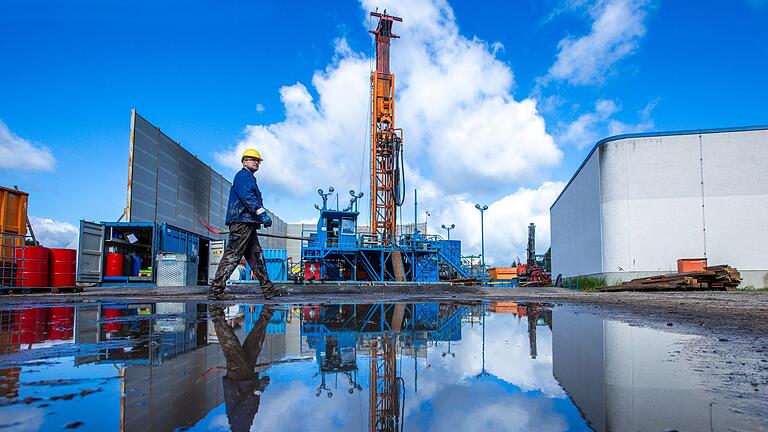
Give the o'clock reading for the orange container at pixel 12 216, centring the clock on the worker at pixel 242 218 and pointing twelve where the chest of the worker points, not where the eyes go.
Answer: The orange container is roughly at 8 o'clock from the worker.

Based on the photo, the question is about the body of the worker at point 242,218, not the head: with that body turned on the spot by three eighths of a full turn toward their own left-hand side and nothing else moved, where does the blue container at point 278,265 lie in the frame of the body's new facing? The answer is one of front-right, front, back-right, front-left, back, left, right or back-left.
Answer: front-right

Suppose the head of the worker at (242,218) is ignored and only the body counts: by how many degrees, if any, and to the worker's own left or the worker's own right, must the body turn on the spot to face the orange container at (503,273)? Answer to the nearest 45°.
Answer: approximately 45° to the worker's own left

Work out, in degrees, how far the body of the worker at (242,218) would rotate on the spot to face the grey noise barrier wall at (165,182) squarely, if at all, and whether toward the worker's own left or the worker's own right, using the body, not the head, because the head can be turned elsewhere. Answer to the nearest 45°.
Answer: approximately 90° to the worker's own left

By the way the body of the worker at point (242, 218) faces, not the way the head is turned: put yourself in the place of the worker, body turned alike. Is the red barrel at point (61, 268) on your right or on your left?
on your left

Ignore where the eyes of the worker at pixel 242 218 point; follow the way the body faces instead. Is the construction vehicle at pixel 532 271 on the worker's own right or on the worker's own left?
on the worker's own left

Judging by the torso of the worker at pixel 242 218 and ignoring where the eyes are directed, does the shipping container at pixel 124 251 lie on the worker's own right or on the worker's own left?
on the worker's own left

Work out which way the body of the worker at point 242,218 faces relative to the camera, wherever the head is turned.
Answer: to the viewer's right

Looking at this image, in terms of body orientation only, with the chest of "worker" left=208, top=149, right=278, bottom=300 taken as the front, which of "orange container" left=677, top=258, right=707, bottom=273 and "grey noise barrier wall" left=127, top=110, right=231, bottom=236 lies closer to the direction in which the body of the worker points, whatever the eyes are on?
the orange container

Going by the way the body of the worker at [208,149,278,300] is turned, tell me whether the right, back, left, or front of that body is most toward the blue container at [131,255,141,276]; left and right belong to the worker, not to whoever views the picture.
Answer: left
